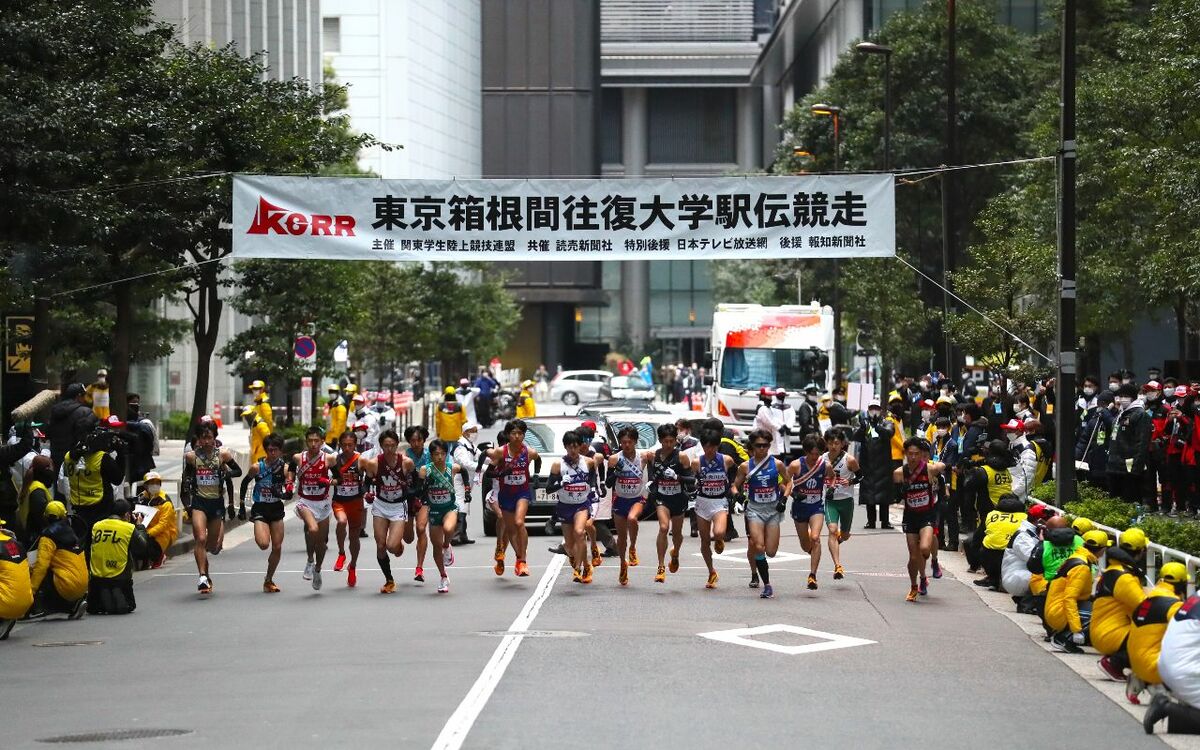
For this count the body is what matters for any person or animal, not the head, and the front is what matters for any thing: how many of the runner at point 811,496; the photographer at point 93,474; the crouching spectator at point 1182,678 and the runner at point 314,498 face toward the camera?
2

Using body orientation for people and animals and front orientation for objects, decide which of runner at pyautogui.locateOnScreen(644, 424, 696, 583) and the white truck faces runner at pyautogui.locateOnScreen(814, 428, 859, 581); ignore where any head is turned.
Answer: the white truck

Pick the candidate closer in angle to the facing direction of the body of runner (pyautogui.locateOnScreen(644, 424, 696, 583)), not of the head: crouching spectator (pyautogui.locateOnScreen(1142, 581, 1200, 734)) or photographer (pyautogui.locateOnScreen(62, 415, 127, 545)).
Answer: the crouching spectator

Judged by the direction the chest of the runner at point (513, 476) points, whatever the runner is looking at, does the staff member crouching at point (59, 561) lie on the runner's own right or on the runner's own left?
on the runner's own right

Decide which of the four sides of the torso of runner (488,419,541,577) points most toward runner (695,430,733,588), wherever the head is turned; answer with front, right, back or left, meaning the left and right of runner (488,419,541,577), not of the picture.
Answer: left

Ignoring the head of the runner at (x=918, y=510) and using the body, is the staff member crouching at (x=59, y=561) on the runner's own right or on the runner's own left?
on the runner's own right

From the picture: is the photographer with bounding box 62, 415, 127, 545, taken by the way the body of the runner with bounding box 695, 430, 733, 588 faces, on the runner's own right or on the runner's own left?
on the runner's own right

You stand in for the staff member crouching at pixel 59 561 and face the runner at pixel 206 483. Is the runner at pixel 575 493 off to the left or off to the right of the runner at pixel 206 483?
right
